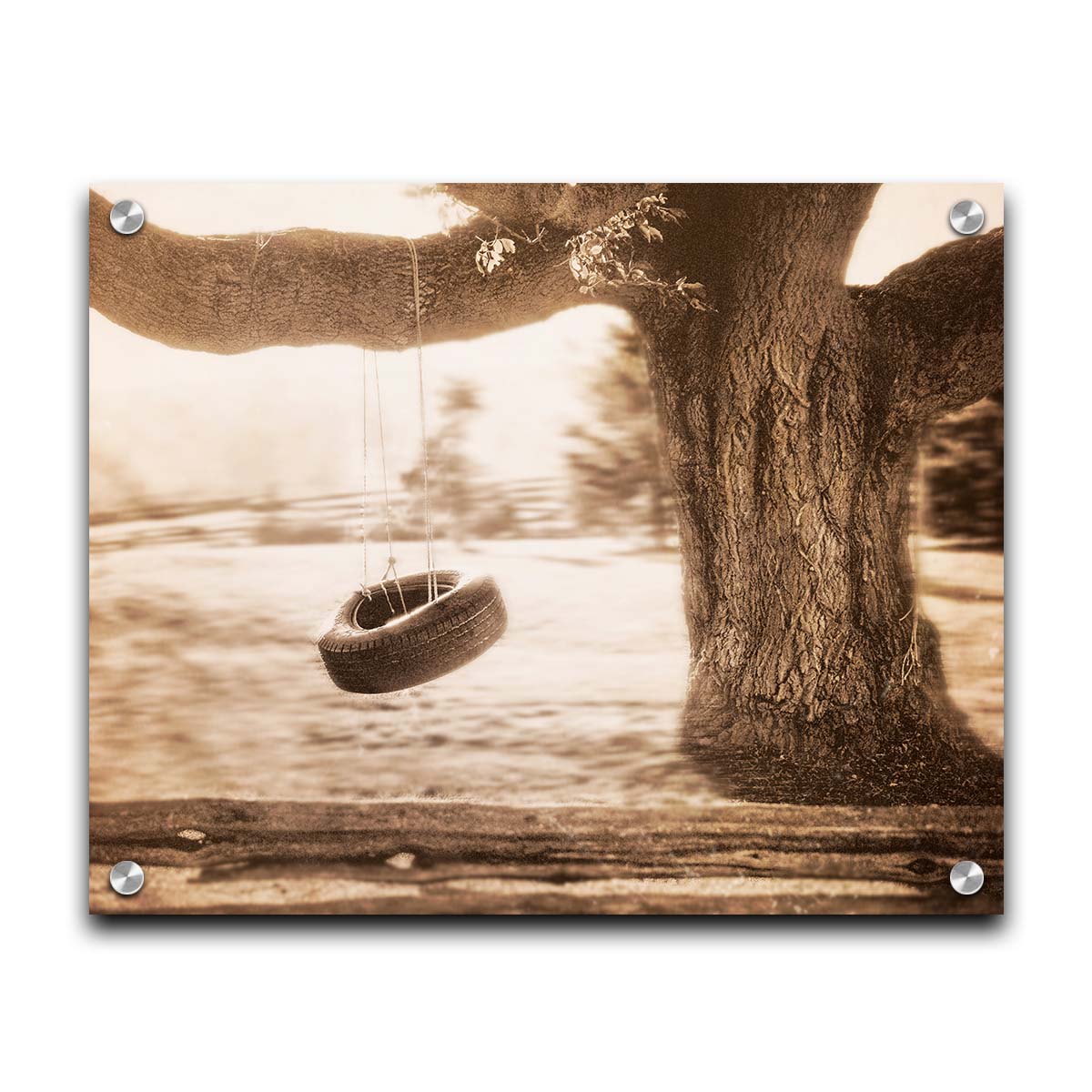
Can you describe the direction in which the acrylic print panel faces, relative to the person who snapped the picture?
facing the viewer
